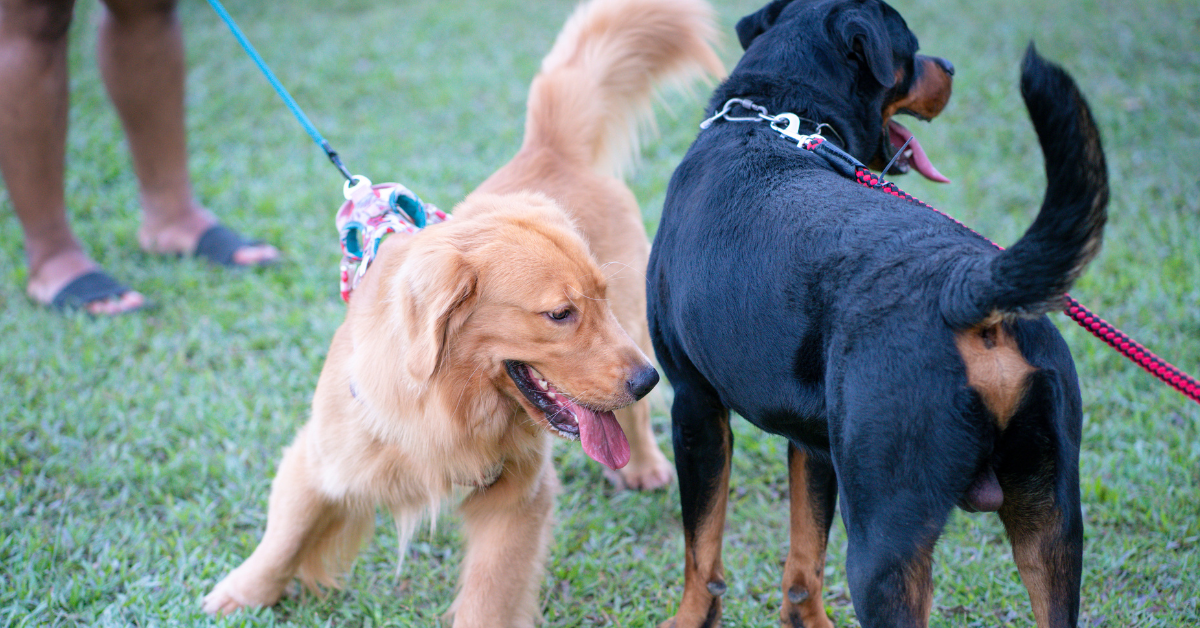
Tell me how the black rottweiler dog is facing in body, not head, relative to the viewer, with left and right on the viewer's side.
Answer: facing away from the viewer and to the left of the viewer

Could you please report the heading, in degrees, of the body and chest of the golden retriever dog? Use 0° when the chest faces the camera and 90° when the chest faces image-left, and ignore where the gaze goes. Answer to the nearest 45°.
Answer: approximately 45°

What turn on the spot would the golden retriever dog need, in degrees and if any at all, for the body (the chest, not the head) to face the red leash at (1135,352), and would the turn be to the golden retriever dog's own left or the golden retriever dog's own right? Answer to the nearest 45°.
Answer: approximately 135° to the golden retriever dog's own left

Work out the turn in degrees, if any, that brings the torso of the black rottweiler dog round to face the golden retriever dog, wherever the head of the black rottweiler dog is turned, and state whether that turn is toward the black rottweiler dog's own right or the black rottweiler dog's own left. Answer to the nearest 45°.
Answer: approximately 45° to the black rottweiler dog's own left

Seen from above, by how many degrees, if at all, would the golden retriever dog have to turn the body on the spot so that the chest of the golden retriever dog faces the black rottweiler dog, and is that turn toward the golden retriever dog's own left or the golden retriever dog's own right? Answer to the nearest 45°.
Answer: approximately 90° to the golden retriever dog's own left
